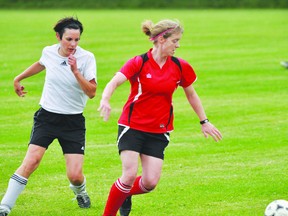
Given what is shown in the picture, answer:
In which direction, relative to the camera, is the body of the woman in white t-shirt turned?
toward the camera

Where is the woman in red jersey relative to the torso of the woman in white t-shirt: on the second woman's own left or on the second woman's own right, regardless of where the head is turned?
on the second woman's own left

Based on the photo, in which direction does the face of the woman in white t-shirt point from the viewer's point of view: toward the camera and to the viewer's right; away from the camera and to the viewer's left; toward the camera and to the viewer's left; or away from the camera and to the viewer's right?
toward the camera and to the viewer's right
